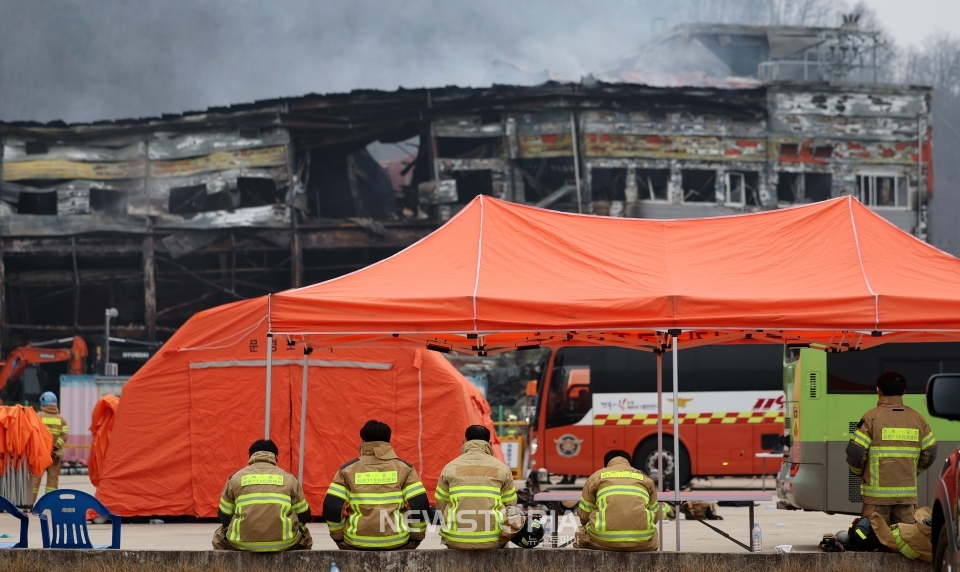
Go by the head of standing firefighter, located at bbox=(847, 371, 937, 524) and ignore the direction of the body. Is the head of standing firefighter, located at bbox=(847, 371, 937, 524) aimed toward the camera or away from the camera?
away from the camera

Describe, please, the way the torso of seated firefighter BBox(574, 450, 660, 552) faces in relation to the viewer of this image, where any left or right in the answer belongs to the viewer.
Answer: facing away from the viewer

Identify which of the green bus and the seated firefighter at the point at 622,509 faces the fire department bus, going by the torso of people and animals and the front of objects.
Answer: the seated firefighter

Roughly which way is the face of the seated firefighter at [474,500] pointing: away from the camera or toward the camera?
away from the camera

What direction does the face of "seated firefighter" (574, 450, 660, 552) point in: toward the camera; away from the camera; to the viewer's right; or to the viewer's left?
away from the camera

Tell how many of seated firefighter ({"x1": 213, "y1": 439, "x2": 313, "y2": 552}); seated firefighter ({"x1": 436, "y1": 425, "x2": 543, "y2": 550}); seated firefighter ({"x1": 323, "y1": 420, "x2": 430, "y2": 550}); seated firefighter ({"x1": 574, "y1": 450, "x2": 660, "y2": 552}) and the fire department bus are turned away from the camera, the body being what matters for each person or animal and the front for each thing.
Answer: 4

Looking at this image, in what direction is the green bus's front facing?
to the viewer's right

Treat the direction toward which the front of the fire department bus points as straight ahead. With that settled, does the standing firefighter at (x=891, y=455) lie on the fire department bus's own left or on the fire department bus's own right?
on the fire department bus's own left

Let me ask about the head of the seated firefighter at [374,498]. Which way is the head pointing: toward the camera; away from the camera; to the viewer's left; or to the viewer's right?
away from the camera

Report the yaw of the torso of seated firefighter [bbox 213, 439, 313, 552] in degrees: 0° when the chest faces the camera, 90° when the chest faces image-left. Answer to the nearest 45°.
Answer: approximately 180°

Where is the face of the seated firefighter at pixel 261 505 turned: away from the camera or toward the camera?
away from the camera

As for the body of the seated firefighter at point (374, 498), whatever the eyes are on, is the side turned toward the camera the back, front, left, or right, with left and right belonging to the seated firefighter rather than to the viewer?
back

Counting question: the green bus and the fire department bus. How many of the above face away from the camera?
0

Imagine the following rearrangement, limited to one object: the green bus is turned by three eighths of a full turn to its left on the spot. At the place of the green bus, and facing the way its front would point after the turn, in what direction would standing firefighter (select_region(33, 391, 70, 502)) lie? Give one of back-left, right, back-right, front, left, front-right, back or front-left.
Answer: front-left

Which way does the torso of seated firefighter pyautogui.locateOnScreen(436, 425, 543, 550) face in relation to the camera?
away from the camera

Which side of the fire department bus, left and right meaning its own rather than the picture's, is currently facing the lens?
left
